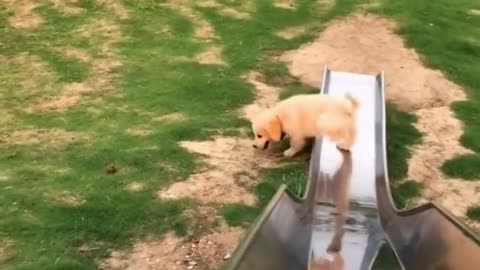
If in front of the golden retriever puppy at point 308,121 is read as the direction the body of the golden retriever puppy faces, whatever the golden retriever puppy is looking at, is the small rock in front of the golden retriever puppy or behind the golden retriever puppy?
in front

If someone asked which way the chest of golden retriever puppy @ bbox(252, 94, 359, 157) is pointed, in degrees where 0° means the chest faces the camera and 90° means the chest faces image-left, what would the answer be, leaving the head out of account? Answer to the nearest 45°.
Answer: approximately 90°
